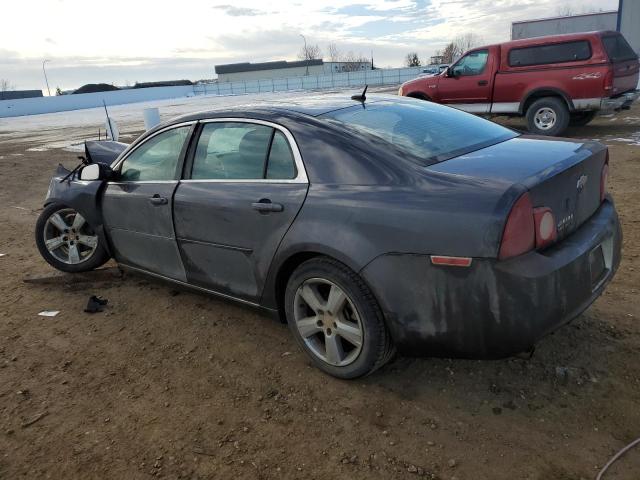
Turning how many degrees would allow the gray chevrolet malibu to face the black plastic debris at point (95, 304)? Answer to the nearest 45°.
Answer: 0° — it already faces it

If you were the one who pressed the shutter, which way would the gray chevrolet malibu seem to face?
facing away from the viewer and to the left of the viewer

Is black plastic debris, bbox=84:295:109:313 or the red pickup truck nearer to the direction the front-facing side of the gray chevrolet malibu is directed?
the black plastic debris

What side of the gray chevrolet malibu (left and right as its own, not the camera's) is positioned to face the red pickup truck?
right
